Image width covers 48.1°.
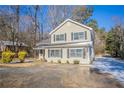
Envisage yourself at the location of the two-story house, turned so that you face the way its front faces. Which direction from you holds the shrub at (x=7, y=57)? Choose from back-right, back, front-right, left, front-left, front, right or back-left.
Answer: right

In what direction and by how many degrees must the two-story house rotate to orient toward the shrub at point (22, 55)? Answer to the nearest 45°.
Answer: approximately 90° to its right

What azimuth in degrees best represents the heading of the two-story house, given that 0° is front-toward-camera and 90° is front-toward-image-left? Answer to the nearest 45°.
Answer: approximately 0°

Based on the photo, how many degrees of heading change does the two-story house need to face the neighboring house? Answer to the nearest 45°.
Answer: approximately 90° to its right

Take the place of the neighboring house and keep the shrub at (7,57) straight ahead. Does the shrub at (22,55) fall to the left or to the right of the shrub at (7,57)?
left
